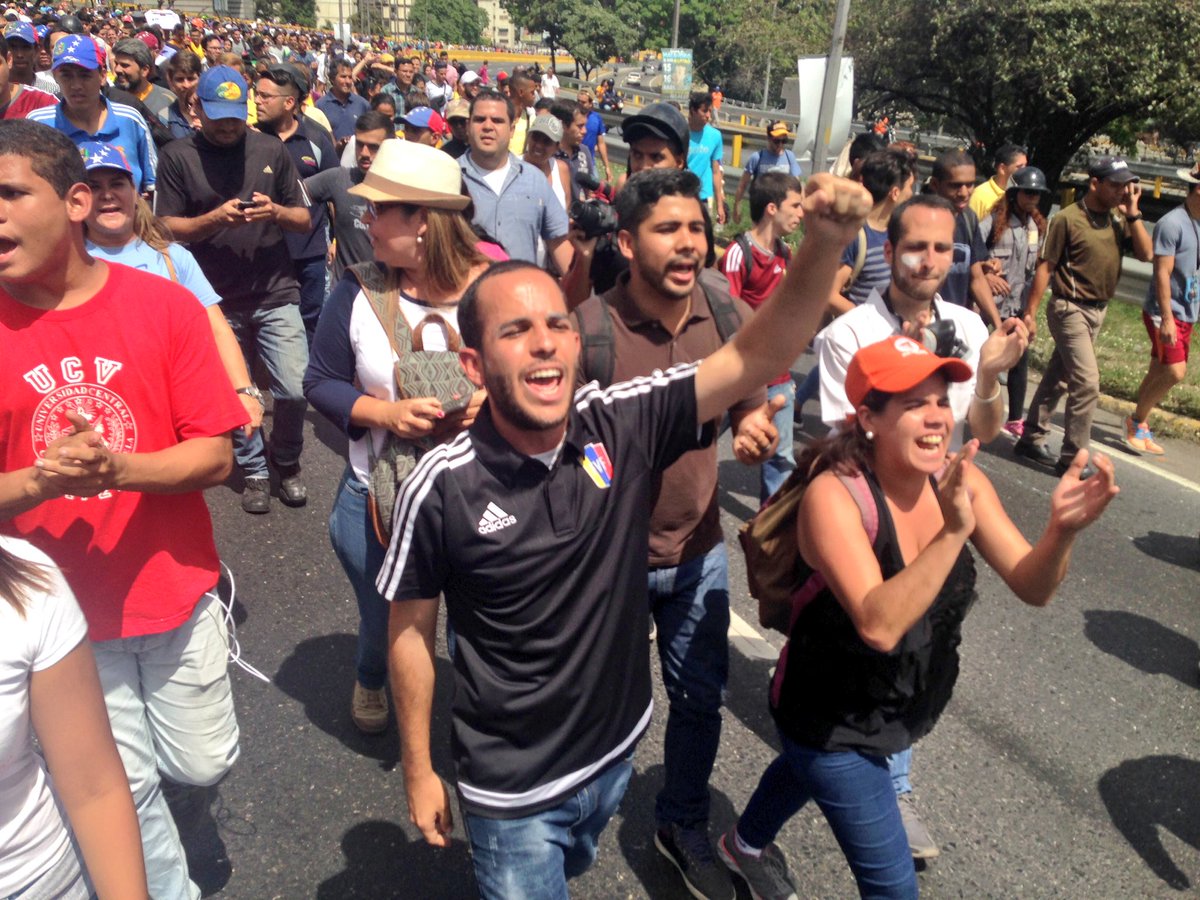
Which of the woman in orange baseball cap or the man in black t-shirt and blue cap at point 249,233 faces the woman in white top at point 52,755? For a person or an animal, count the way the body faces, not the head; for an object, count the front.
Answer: the man in black t-shirt and blue cap

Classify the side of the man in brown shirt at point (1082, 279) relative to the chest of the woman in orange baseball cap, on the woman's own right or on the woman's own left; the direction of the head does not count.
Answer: on the woman's own left

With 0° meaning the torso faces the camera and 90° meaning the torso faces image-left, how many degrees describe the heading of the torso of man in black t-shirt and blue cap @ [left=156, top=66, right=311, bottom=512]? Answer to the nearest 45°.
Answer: approximately 0°

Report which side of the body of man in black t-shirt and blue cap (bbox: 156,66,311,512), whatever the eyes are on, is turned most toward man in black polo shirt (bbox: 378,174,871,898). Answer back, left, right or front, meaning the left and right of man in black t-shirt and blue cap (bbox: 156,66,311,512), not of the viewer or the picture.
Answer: front

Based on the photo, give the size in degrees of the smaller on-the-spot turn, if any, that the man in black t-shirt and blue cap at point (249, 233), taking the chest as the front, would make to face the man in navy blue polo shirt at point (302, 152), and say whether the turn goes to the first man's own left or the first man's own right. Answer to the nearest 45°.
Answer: approximately 180°

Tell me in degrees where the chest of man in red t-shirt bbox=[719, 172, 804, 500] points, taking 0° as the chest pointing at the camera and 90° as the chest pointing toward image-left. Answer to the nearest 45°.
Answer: approximately 315°

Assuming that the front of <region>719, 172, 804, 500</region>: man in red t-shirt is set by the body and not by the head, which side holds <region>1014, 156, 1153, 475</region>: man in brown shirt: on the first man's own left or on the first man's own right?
on the first man's own left

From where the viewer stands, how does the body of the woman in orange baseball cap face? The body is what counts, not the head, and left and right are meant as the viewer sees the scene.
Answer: facing the viewer and to the right of the viewer

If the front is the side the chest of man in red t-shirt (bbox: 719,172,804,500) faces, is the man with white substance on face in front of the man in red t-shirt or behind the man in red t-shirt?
in front

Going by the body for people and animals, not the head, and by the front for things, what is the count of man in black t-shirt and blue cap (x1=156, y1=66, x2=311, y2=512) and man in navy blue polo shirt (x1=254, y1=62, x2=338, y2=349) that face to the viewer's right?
0

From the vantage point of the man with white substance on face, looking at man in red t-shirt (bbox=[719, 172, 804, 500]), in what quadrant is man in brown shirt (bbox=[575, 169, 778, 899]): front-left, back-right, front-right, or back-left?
back-left

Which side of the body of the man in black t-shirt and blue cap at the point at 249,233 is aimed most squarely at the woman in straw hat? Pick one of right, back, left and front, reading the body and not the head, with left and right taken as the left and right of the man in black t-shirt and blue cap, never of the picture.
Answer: front

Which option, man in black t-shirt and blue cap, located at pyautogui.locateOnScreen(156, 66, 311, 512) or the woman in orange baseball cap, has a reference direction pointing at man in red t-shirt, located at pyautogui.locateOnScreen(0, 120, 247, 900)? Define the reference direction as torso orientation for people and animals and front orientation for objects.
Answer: the man in black t-shirt and blue cap

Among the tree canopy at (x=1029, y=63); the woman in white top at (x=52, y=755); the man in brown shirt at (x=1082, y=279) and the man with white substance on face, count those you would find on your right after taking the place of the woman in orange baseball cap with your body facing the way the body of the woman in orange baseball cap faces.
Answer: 1
